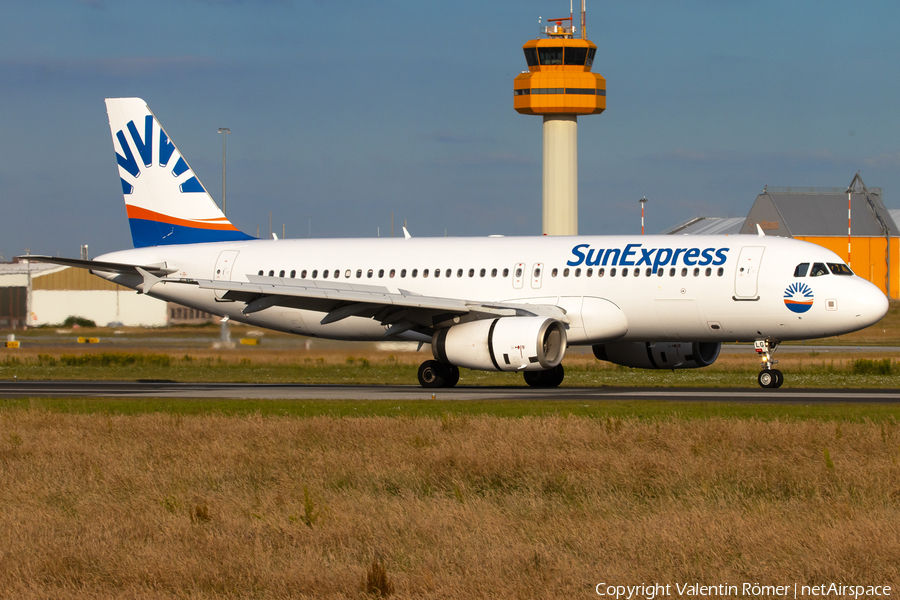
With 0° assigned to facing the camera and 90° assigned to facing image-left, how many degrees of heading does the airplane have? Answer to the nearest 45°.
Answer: approximately 315°
